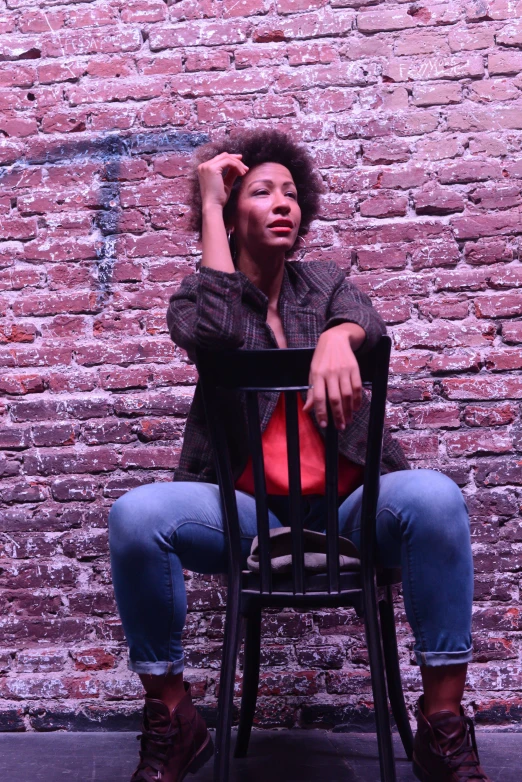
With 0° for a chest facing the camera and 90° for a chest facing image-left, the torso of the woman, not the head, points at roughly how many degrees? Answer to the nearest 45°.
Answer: approximately 0°

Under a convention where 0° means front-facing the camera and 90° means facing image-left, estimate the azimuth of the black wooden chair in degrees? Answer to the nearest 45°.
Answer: approximately 180°

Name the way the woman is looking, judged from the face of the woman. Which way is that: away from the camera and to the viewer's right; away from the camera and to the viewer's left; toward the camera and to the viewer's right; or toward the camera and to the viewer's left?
toward the camera and to the viewer's right
